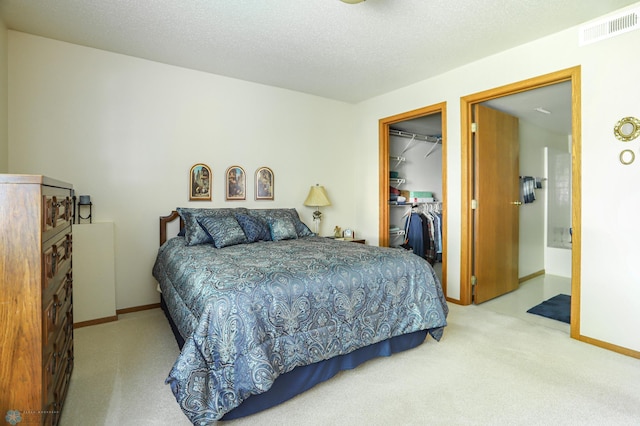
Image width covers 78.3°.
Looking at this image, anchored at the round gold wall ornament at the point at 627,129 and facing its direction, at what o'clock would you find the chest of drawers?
The chest of drawers is roughly at 1 o'clock from the round gold wall ornament.

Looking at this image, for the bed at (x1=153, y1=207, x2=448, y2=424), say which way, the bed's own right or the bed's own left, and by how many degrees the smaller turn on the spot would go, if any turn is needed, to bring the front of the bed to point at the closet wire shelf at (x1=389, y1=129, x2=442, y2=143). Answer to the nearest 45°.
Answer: approximately 90° to the bed's own left

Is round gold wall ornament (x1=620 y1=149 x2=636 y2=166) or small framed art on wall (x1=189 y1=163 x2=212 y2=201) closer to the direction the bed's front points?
the round gold wall ornament

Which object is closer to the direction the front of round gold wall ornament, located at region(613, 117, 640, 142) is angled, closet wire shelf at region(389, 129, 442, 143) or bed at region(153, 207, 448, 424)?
the bed

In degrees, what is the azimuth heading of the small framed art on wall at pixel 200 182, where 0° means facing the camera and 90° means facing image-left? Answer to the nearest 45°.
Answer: approximately 0°

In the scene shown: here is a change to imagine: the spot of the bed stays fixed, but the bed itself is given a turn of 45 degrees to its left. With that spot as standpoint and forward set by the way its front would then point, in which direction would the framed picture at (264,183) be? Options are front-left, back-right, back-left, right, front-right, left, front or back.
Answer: left

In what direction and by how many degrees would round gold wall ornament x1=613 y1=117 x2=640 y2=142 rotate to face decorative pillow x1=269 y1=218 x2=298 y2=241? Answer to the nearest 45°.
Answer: approximately 90° to its right
